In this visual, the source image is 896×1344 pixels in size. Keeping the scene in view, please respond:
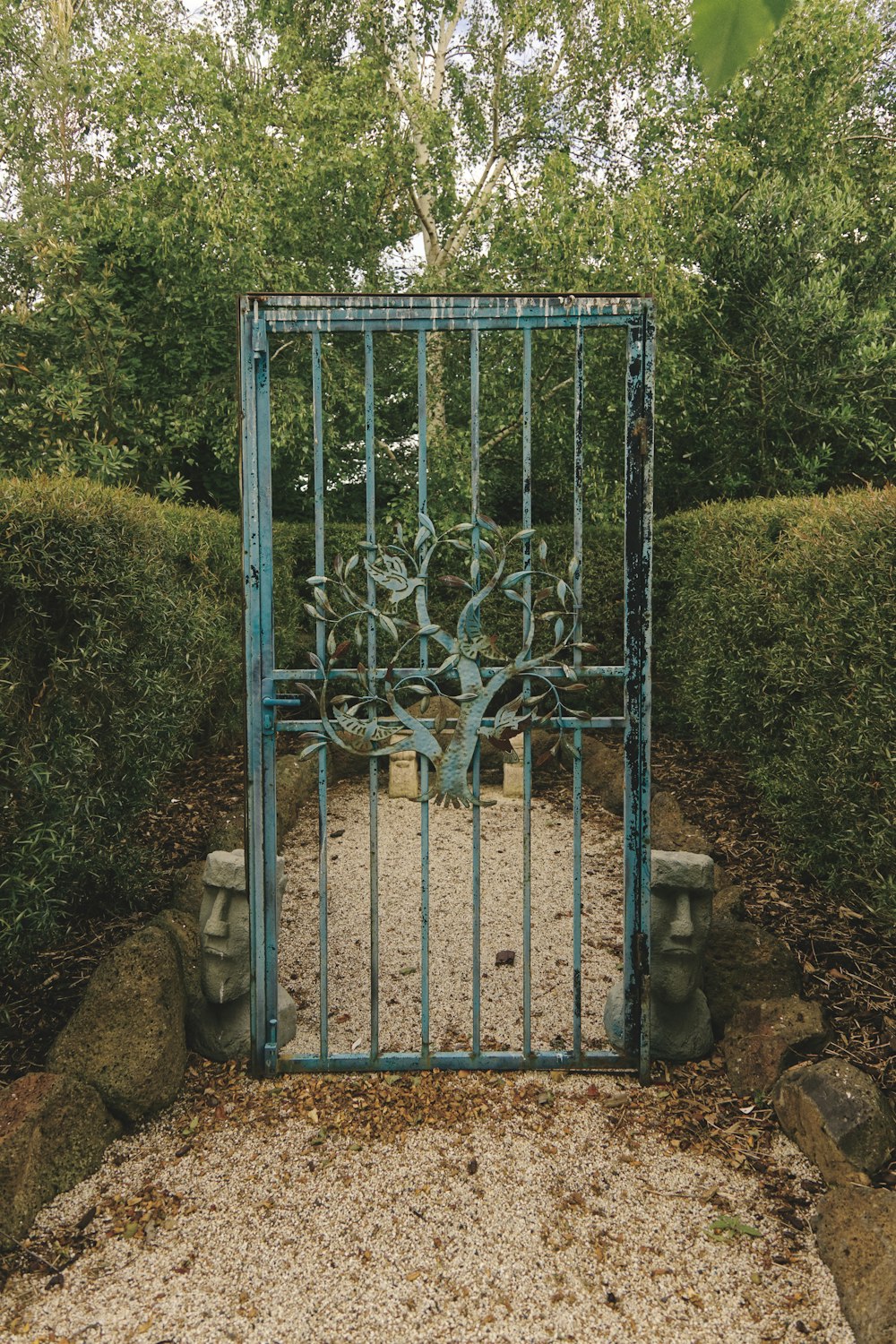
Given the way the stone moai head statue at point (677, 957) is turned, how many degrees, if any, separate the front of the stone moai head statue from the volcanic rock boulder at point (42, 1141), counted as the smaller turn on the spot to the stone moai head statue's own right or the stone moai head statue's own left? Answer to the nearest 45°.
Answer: approximately 45° to the stone moai head statue's own right

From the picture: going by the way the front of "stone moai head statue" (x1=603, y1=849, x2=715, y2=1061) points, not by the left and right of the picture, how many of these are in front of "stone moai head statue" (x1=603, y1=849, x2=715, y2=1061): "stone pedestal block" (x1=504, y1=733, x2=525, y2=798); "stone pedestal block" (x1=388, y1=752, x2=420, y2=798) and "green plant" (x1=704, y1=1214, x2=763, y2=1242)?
1

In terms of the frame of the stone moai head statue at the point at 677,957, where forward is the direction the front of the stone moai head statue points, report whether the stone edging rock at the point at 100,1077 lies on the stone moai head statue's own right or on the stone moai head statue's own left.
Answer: on the stone moai head statue's own right

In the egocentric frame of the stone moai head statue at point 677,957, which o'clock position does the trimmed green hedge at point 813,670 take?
The trimmed green hedge is roughly at 7 o'clock from the stone moai head statue.

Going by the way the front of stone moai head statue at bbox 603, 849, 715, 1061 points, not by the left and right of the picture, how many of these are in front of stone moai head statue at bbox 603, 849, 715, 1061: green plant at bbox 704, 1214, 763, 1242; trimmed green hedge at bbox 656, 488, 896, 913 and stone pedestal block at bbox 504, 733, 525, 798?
1

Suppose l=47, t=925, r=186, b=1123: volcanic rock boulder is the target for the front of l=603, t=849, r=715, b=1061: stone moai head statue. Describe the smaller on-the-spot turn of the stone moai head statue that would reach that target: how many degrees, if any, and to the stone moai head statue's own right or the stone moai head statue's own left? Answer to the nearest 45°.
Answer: approximately 90° to the stone moai head statue's own right

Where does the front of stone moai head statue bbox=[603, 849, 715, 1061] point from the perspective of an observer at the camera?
facing the viewer

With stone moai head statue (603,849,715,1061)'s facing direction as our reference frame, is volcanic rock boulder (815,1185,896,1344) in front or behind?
in front

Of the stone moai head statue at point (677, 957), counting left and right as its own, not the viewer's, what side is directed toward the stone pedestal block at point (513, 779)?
back

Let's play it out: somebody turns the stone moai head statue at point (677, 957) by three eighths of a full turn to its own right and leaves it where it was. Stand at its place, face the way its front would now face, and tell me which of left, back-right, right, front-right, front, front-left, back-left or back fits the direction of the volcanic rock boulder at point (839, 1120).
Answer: back

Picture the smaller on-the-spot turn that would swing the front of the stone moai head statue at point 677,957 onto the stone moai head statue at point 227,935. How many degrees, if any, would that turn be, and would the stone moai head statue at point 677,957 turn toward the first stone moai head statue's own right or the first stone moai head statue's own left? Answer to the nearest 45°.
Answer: approximately 90° to the first stone moai head statue's own right

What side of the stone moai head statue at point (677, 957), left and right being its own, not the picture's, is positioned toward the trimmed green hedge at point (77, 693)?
right

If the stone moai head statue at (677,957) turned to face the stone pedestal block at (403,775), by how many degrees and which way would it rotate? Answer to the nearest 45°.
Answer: approximately 135° to its right
